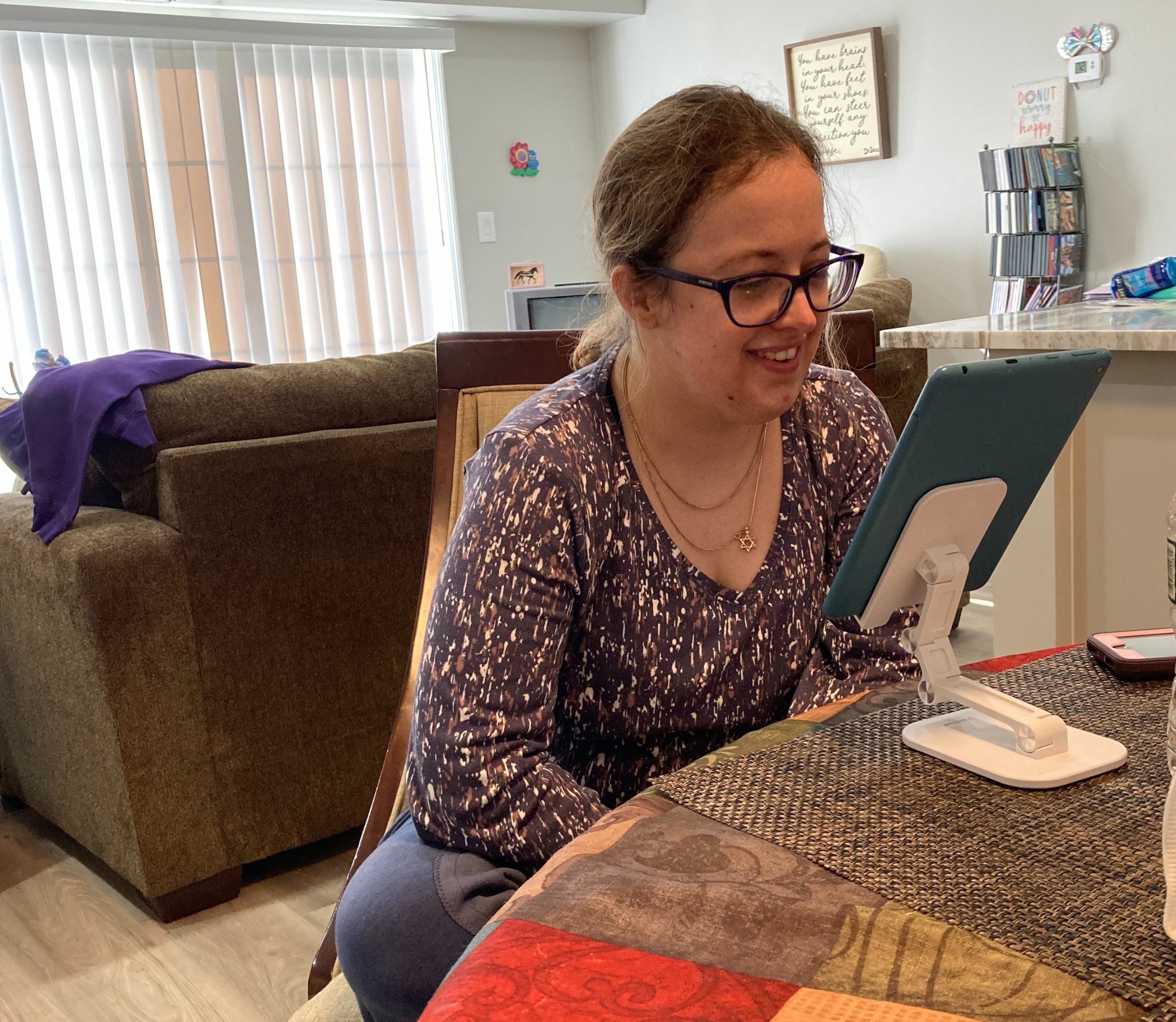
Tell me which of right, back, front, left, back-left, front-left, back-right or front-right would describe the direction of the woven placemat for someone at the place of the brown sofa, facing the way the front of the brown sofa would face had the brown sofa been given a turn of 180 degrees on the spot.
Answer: front-right

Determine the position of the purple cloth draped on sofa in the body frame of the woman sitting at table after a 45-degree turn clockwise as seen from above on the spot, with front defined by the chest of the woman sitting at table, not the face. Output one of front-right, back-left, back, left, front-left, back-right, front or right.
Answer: back-right

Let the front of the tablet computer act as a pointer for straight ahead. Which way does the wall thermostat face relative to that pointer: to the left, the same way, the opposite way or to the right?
to the left

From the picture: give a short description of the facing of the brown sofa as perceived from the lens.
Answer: facing away from the viewer and to the left of the viewer

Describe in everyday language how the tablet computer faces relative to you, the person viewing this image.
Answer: facing away from the viewer and to the left of the viewer

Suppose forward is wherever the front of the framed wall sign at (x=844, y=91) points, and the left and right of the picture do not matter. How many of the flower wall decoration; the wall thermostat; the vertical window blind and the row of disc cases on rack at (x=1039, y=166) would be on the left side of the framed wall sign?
2

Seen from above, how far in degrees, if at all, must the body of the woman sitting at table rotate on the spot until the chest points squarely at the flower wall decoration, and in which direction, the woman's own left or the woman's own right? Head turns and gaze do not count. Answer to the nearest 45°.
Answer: approximately 135° to the woman's own left

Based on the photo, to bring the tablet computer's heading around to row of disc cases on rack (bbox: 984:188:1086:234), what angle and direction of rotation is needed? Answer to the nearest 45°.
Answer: approximately 45° to its right

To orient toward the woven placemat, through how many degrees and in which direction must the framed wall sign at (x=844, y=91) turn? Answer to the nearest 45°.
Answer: approximately 45° to its left
